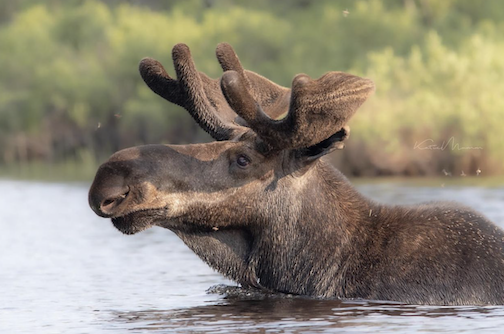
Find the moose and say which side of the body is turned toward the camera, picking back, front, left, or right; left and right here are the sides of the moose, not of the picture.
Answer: left
